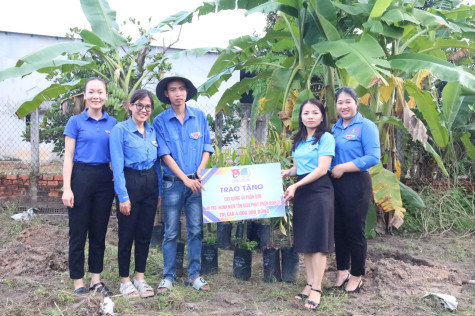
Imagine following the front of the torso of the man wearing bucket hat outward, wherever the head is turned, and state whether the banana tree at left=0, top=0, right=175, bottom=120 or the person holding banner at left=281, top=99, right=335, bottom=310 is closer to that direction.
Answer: the person holding banner

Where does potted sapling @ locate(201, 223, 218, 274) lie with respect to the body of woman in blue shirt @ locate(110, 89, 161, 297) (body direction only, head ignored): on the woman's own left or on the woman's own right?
on the woman's own left

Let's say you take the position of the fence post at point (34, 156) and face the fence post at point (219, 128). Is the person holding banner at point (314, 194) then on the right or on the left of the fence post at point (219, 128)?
right
